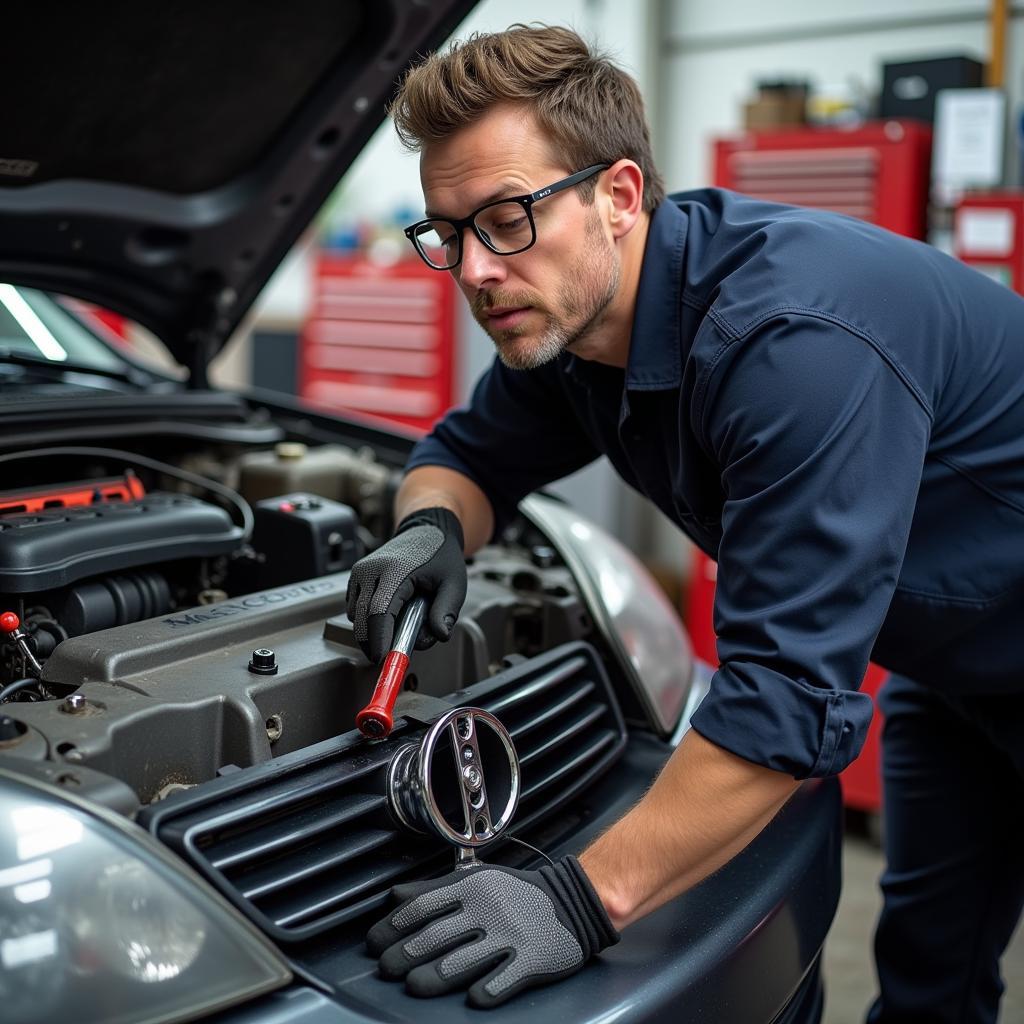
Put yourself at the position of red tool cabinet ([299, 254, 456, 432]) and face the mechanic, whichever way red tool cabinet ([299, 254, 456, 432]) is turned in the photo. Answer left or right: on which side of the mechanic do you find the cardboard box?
left

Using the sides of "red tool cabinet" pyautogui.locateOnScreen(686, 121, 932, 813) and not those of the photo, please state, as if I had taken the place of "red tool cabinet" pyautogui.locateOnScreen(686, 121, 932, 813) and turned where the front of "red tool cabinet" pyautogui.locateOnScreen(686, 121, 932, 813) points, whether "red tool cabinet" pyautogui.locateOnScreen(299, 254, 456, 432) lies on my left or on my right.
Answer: on my right

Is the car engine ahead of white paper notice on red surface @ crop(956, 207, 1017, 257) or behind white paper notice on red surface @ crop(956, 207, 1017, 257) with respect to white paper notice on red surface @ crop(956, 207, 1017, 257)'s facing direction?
ahead

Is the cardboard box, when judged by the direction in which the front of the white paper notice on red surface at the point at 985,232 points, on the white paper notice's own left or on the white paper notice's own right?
on the white paper notice's own right

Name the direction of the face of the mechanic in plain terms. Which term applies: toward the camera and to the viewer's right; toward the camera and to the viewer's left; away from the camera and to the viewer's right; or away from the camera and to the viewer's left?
toward the camera and to the viewer's left

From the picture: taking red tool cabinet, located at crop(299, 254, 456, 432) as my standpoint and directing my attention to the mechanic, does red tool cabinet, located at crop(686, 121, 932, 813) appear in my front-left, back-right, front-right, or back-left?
front-left

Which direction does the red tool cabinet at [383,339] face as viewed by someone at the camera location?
facing the viewer

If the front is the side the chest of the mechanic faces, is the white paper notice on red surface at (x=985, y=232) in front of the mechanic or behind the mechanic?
behind

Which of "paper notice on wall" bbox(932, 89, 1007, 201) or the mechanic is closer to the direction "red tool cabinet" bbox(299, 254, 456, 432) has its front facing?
the mechanic

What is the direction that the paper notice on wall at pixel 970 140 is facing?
toward the camera

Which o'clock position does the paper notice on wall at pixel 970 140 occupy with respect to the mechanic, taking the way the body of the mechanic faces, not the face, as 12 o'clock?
The paper notice on wall is roughly at 5 o'clock from the mechanic.

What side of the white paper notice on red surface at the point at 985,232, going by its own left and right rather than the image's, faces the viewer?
front

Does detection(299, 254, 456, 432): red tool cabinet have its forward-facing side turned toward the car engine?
yes
